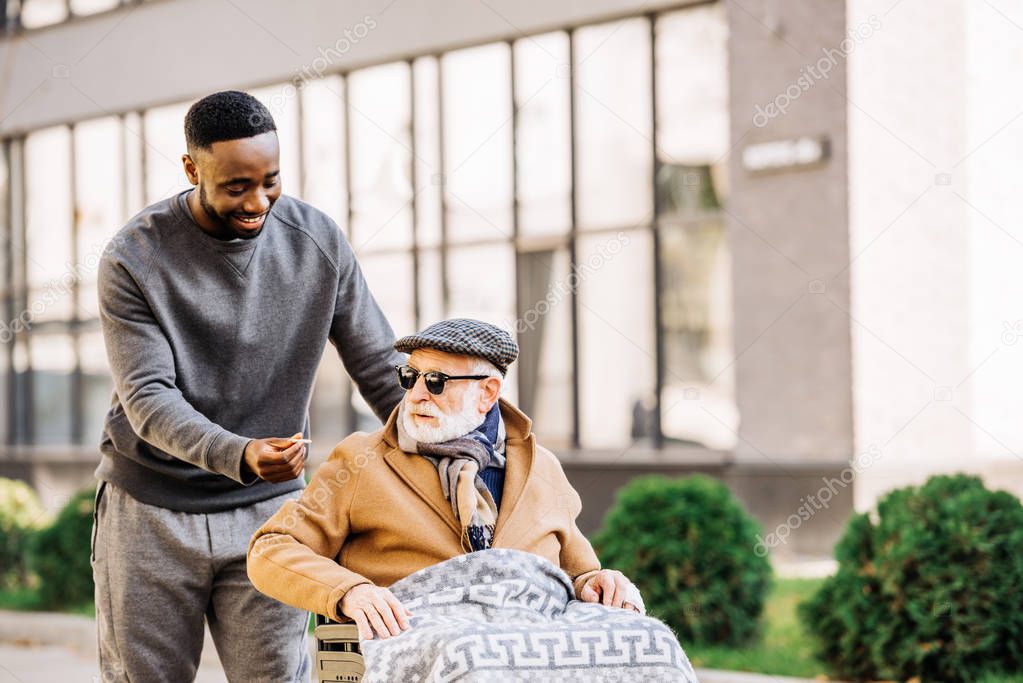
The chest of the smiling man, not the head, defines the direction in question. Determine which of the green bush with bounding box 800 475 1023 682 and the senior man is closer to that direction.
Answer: the senior man

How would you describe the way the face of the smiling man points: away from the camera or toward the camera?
toward the camera

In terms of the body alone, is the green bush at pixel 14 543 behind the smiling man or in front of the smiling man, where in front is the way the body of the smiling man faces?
behind

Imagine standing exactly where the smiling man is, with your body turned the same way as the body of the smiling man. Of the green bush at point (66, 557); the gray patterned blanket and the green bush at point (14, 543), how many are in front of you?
1

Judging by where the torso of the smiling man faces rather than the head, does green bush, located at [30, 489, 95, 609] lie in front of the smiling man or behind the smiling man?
behind

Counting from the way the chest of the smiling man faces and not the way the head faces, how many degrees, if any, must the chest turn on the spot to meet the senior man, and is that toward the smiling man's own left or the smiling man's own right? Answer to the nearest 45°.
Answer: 0° — they already face them

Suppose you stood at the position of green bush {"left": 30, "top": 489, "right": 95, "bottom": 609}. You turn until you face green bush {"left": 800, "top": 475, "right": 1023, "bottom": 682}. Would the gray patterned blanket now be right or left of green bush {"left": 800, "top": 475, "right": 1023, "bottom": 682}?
right

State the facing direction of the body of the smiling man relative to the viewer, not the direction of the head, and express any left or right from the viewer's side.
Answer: facing the viewer and to the right of the viewer

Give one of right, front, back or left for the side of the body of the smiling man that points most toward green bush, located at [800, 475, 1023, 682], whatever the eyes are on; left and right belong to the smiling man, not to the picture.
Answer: left

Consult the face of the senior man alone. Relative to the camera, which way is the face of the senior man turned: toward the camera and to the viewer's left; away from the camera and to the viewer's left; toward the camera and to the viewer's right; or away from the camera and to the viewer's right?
toward the camera and to the viewer's left

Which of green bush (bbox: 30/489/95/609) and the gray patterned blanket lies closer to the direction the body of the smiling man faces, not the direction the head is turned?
the gray patterned blanket

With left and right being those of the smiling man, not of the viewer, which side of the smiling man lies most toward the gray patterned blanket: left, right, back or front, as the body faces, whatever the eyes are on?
front
